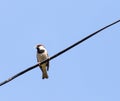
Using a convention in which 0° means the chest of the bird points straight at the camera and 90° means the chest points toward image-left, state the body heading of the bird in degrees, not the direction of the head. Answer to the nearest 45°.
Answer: approximately 45°
